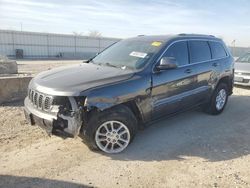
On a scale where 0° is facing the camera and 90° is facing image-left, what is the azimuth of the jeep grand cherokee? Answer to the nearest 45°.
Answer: approximately 45°

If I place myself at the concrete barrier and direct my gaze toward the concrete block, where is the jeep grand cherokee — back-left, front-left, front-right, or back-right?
back-right

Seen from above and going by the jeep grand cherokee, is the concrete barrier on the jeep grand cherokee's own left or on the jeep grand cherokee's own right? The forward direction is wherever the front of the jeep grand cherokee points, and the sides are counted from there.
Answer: on the jeep grand cherokee's own right

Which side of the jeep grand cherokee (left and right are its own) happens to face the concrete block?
right

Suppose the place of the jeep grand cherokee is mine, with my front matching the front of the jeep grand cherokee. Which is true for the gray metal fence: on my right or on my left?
on my right

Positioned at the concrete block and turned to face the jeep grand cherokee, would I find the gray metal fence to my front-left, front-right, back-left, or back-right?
back-left
